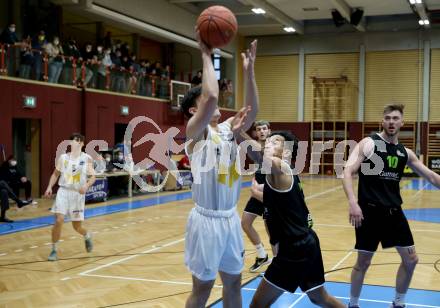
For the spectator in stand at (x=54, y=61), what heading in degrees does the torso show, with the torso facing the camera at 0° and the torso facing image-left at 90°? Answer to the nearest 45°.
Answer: approximately 315°

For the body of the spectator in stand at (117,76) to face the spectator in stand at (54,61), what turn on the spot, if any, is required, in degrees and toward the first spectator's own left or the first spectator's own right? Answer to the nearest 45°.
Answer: approximately 90° to the first spectator's own right

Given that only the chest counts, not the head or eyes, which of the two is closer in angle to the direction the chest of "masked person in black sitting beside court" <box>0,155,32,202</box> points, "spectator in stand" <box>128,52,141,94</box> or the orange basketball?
the orange basketball

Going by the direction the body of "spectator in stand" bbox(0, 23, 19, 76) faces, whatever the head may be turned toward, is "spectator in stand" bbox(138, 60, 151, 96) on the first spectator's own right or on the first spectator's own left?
on the first spectator's own left

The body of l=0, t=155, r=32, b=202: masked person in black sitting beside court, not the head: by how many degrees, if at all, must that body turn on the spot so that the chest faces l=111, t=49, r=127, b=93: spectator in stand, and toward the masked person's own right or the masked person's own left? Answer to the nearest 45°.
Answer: approximately 90° to the masked person's own left

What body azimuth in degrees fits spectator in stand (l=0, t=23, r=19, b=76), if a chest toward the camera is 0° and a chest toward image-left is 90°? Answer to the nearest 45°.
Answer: approximately 315°

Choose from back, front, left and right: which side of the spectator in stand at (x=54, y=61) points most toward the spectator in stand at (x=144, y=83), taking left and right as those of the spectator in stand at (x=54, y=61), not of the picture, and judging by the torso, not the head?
left
